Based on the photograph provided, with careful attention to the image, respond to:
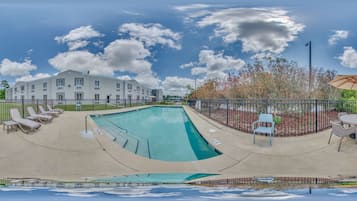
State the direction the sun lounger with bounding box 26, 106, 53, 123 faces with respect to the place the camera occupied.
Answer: facing the viewer and to the right of the viewer

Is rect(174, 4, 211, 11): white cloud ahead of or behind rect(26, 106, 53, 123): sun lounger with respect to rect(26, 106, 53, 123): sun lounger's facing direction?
ahead

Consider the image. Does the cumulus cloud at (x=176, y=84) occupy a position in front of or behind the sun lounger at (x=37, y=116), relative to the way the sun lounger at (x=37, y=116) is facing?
in front

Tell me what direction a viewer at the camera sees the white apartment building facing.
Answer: facing the viewer

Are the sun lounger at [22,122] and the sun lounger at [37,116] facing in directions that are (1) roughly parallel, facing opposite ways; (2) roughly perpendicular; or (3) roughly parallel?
roughly parallel
